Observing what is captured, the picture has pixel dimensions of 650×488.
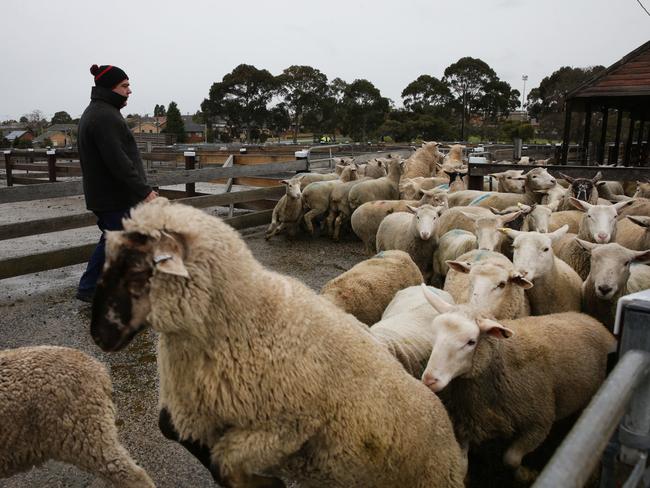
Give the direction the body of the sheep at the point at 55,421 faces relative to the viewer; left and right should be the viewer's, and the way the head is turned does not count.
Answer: facing to the left of the viewer

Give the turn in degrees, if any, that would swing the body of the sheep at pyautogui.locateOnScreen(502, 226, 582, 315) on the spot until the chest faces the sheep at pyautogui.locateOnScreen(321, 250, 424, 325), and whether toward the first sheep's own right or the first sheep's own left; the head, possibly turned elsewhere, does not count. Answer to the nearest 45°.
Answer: approximately 45° to the first sheep's own right

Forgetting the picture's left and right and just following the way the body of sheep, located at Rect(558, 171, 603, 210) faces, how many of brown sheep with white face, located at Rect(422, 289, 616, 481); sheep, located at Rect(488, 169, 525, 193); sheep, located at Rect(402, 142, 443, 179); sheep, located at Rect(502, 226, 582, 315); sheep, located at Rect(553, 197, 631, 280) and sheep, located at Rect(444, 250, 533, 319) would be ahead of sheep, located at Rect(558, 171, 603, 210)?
4

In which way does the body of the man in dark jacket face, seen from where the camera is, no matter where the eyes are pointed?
to the viewer's right

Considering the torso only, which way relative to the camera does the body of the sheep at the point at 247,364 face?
to the viewer's left

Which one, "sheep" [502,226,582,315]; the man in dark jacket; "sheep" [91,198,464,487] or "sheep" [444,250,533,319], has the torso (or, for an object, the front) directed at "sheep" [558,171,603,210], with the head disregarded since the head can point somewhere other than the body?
the man in dark jacket

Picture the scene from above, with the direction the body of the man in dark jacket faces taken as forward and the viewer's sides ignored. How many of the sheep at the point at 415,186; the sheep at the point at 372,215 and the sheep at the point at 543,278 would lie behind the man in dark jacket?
0

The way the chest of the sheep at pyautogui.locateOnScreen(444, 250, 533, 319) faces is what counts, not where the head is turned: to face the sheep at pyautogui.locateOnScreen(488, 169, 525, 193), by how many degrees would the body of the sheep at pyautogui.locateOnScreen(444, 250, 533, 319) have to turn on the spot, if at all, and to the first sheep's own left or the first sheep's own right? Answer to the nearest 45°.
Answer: approximately 180°

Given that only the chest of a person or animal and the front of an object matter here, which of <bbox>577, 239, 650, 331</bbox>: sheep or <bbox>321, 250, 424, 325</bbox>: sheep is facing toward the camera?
<bbox>577, 239, 650, 331</bbox>: sheep

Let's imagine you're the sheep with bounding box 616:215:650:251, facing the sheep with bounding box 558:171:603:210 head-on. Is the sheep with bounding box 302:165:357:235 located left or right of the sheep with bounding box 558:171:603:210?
left

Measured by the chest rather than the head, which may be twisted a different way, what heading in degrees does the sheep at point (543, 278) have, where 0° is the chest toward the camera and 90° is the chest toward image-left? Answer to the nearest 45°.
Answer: approximately 45°

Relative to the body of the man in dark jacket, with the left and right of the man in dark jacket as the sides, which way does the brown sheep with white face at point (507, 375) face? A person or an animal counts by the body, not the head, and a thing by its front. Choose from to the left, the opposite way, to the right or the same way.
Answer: the opposite way

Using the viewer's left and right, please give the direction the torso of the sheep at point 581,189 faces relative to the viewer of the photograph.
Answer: facing the viewer

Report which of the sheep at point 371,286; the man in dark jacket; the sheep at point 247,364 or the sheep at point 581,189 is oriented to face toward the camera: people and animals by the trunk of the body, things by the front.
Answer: the sheep at point 581,189
